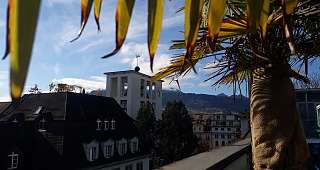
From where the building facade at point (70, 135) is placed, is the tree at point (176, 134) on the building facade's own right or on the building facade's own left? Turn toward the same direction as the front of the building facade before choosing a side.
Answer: on the building facade's own left

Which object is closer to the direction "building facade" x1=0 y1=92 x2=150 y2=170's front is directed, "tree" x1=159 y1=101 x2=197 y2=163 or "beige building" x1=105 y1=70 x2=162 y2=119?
the tree

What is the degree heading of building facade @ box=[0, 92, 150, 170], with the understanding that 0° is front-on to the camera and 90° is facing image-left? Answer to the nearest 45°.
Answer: approximately 315°

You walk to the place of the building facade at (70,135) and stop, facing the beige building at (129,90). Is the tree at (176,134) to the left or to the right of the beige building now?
right

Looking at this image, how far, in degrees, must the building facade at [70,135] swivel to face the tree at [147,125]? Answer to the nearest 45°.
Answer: approximately 90° to its left

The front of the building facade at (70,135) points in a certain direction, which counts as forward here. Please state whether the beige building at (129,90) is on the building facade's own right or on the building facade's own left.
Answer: on the building facade's own left
